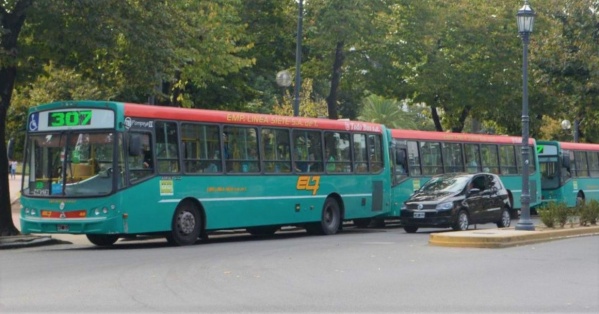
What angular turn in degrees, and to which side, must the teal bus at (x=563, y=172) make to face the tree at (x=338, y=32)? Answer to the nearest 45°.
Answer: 0° — it already faces it

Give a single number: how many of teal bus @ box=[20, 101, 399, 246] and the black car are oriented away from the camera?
0

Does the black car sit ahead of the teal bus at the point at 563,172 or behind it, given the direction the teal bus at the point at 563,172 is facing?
ahead

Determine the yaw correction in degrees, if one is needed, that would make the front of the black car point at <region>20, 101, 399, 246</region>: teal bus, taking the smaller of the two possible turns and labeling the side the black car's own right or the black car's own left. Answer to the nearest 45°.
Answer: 0° — it already faces it

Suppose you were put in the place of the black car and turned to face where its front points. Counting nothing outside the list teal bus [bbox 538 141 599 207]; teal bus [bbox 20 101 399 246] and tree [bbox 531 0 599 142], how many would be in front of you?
1

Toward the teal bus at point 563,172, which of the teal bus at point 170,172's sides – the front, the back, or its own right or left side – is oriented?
back

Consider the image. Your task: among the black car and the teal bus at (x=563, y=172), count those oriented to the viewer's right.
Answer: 0

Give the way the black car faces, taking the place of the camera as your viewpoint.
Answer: facing the viewer and to the left of the viewer

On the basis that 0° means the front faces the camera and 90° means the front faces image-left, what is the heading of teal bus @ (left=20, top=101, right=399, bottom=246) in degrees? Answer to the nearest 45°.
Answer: approximately 45°
